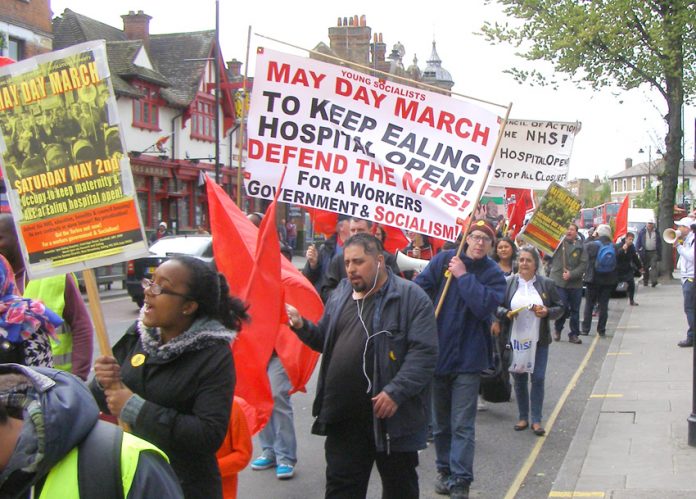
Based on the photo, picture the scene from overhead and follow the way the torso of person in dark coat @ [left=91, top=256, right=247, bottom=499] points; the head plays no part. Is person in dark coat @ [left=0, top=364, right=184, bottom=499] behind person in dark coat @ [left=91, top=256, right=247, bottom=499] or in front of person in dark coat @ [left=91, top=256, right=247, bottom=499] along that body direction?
in front

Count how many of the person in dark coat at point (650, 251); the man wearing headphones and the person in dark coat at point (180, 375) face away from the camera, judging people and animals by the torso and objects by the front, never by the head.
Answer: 0

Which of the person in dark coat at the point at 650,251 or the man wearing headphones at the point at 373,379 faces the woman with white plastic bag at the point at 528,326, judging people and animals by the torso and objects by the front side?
the person in dark coat

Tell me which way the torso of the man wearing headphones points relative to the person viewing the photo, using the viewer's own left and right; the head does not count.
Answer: facing the viewer and to the left of the viewer

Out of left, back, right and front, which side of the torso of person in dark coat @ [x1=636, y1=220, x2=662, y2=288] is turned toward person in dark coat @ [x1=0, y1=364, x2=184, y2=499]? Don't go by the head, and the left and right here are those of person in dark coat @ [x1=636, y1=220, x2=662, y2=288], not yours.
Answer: front

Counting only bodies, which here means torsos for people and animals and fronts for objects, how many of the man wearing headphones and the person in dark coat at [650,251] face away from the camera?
0

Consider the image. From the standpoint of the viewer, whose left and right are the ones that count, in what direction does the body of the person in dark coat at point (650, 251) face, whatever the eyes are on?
facing the viewer

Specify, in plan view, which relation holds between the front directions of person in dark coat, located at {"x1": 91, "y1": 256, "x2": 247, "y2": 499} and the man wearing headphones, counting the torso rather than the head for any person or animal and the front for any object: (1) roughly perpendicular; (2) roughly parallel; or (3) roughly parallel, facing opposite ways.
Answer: roughly parallel

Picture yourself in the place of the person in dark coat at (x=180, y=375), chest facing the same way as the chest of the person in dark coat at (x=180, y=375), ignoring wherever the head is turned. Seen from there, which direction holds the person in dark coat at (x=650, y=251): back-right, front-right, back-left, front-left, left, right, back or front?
back

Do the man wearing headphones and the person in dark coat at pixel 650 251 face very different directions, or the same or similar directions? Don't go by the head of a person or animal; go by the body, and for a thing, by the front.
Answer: same or similar directions
